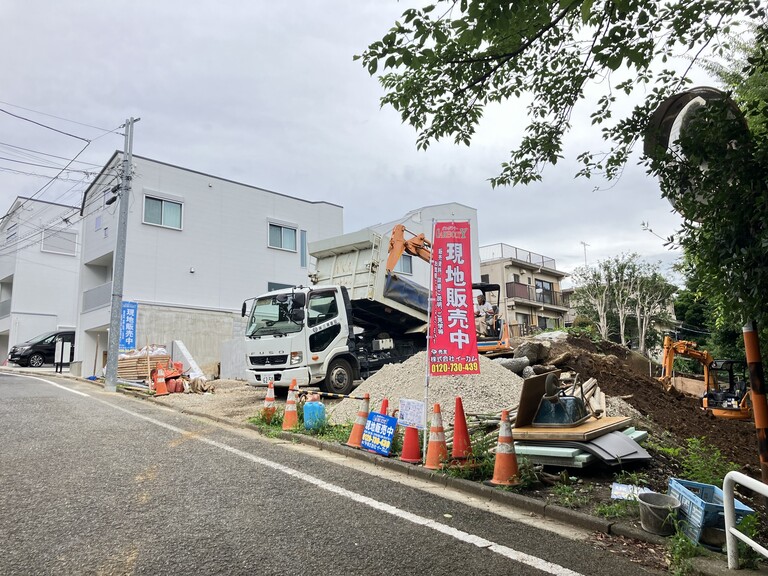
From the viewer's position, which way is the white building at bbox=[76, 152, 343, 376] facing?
facing the viewer and to the left of the viewer

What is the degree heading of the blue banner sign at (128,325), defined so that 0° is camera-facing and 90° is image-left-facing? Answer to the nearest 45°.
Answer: approximately 0°

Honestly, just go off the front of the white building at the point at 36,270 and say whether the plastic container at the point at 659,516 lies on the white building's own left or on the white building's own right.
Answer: on the white building's own left

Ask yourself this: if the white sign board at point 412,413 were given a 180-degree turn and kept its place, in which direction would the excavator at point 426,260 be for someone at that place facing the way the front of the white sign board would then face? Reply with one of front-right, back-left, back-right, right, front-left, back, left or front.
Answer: front

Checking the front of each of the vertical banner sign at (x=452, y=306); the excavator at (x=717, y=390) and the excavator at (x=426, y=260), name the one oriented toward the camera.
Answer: the vertical banner sign

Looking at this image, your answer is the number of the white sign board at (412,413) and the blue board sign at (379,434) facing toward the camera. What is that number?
2

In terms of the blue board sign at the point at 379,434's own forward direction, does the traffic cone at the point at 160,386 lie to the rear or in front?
to the rear

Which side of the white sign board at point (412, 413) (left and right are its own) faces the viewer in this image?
front

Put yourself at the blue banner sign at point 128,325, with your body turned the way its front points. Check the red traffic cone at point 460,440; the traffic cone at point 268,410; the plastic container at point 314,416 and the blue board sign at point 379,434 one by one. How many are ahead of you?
4

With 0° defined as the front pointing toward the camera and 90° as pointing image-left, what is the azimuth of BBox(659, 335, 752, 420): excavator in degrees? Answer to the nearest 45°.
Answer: approximately 90°

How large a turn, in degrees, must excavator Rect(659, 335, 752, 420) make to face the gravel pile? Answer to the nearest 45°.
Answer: approximately 45° to its left

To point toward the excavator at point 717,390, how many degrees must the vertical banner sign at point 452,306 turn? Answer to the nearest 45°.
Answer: approximately 135° to its left

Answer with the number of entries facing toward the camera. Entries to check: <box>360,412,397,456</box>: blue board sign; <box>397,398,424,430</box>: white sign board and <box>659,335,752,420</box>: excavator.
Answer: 2

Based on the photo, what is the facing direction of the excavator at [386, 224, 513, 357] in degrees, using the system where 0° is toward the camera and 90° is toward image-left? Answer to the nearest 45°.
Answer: approximately 90°

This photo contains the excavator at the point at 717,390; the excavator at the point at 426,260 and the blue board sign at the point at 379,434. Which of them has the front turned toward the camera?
the blue board sign

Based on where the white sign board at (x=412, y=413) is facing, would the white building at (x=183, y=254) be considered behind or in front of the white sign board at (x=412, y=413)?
behind

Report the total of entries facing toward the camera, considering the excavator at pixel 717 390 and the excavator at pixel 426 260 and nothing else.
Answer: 0

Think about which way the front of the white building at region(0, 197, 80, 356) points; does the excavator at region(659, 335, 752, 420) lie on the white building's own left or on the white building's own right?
on the white building's own left
